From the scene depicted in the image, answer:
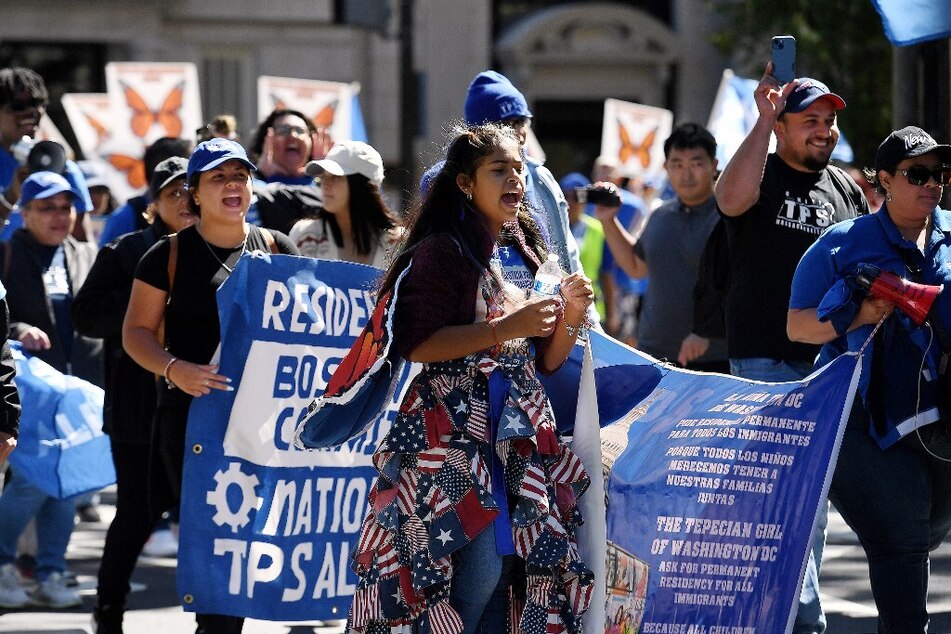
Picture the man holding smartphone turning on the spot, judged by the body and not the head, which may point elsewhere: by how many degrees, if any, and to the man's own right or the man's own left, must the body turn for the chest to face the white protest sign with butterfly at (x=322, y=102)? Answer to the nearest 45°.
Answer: approximately 180°

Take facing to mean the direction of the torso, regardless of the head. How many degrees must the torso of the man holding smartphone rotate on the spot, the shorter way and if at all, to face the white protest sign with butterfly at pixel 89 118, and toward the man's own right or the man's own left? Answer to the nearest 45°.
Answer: approximately 180°

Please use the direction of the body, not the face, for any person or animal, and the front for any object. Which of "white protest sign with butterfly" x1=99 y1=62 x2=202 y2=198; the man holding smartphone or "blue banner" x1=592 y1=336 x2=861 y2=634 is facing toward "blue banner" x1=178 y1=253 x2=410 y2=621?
the white protest sign with butterfly

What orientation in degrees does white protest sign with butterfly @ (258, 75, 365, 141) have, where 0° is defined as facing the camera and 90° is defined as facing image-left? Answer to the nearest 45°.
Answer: approximately 0°

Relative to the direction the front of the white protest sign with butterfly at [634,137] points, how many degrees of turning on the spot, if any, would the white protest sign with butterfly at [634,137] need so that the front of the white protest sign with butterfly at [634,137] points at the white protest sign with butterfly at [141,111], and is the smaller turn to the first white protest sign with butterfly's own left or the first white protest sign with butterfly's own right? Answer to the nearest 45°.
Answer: approximately 45° to the first white protest sign with butterfly's own right

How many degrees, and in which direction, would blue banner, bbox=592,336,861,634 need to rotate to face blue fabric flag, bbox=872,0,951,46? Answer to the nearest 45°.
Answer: approximately 180°

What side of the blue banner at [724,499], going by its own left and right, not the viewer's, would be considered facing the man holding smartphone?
back
